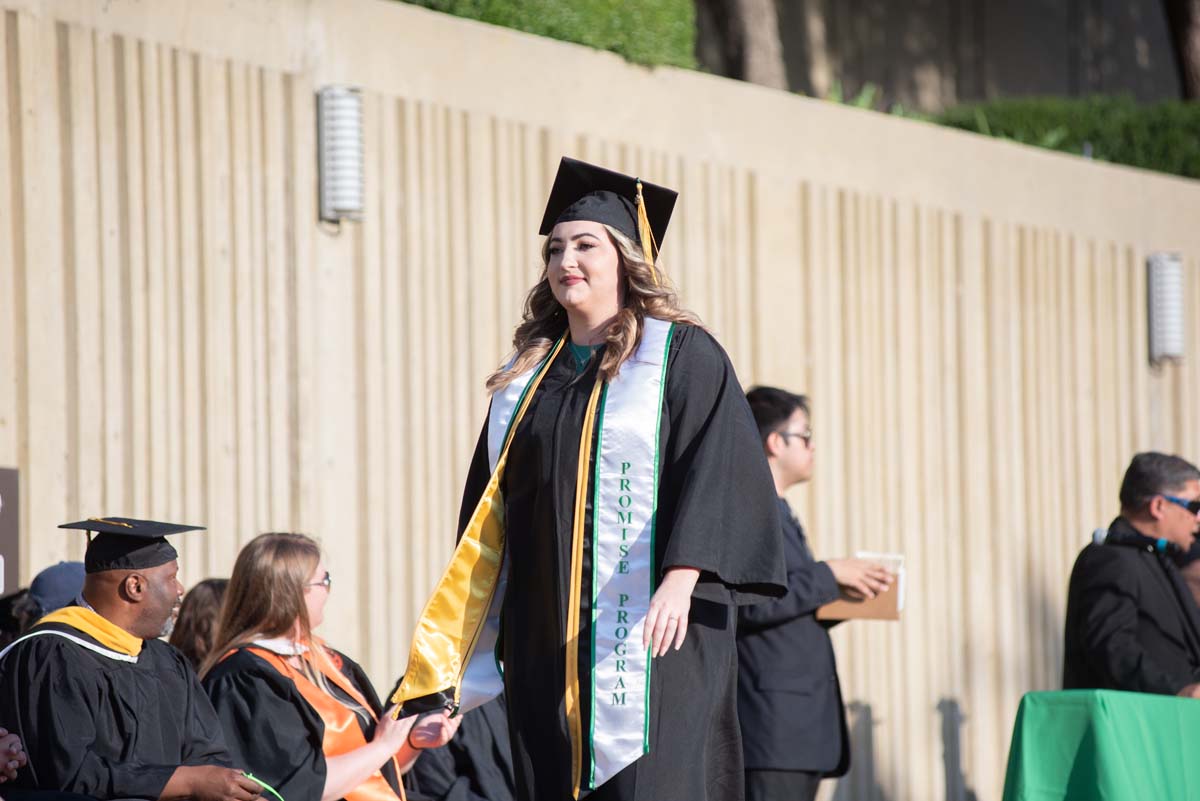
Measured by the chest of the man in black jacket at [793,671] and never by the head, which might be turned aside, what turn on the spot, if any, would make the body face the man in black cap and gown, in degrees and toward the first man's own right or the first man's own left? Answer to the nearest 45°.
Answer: approximately 135° to the first man's own right

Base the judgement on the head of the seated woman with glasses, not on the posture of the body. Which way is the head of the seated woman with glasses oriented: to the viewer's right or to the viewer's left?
to the viewer's right

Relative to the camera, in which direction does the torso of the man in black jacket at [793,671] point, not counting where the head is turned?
to the viewer's right

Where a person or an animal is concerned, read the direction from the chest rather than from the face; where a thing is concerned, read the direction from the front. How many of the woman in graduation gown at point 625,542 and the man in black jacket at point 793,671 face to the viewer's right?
1

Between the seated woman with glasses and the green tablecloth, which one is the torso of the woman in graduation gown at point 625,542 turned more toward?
the seated woman with glasses

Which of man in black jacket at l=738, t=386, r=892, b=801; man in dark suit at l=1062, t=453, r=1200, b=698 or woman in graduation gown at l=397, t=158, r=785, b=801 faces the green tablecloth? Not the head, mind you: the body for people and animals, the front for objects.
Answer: the man in black jacket

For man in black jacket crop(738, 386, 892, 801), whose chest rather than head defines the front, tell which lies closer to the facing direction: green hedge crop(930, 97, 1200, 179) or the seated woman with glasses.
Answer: the green hedge

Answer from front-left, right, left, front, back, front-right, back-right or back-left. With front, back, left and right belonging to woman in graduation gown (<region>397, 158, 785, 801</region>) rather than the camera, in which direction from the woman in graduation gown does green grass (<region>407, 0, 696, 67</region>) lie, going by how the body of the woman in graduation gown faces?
back-right
